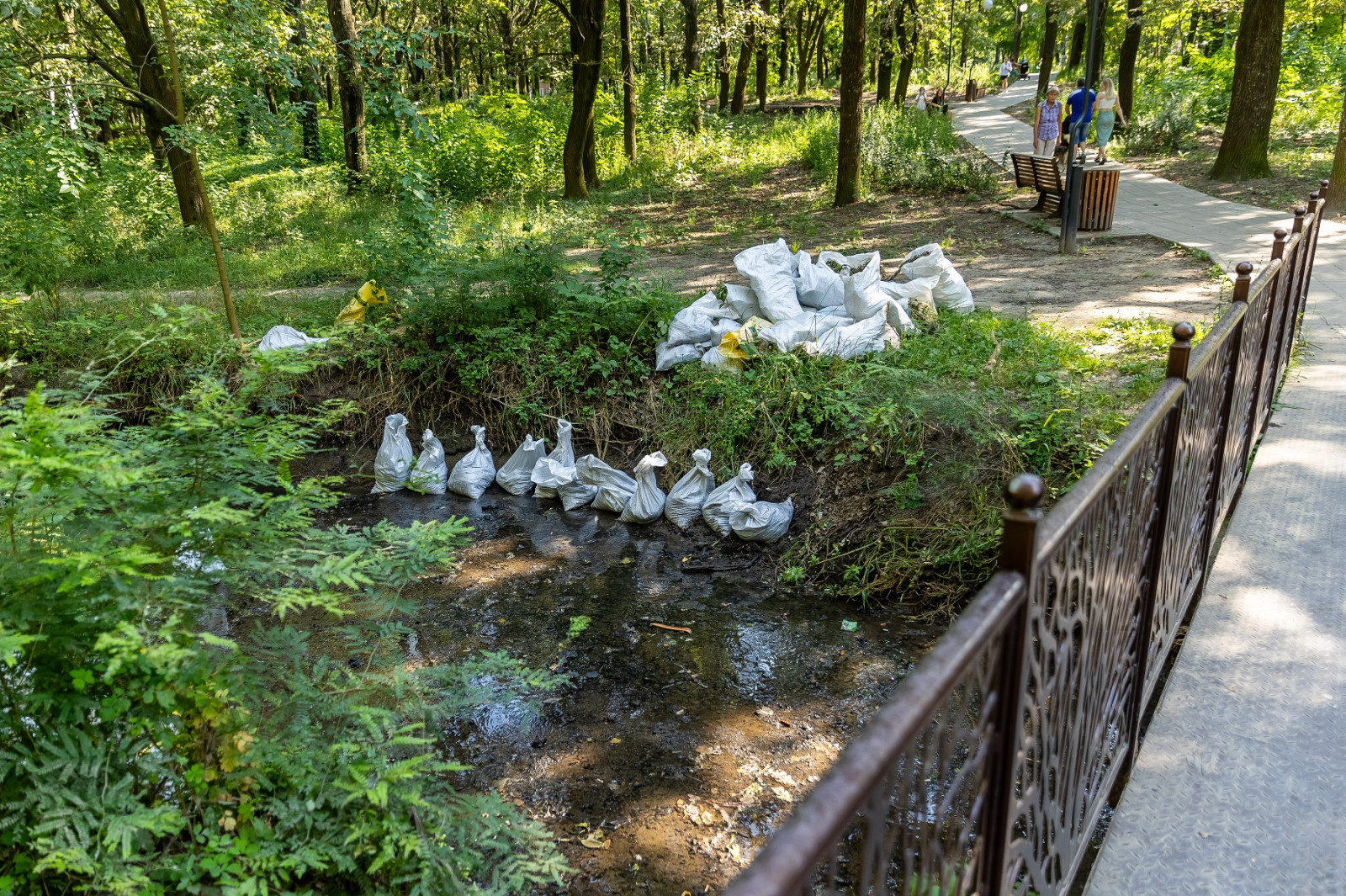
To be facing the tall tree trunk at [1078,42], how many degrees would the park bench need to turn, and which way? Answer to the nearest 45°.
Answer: approximately 45° to its left

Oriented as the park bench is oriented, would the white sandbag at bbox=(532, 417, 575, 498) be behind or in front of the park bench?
behind

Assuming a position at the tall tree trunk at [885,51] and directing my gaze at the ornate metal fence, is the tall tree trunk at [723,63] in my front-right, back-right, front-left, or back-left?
back-right

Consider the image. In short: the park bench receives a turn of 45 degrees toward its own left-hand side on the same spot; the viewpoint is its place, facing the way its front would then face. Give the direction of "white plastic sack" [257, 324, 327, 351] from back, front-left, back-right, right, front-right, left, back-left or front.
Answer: back-left

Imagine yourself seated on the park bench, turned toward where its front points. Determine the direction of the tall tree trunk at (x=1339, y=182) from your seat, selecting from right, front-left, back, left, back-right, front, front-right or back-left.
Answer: front-right

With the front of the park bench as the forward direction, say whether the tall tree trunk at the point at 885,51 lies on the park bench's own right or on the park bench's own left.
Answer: on the park bench's own left

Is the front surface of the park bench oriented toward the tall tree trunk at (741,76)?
no

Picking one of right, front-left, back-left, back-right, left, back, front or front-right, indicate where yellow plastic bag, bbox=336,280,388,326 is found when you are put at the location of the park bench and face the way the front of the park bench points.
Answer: back

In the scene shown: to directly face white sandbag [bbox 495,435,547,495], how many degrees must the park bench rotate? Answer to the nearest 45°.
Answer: approximately 180°

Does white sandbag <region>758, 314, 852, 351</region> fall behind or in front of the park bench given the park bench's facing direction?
behind

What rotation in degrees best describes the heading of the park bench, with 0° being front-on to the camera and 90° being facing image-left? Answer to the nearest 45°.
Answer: approximately 225°

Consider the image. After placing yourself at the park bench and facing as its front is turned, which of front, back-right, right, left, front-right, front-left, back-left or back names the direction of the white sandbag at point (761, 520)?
back-right

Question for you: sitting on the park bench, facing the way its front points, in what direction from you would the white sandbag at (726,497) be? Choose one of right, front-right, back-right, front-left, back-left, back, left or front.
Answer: back-right

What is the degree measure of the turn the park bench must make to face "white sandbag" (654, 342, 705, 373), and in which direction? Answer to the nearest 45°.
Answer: approximately 135° to its right

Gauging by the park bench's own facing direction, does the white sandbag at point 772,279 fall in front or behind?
behind
